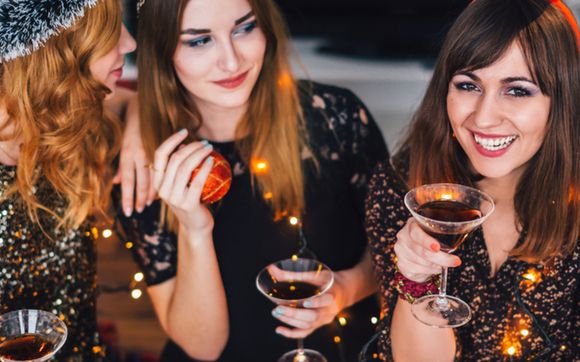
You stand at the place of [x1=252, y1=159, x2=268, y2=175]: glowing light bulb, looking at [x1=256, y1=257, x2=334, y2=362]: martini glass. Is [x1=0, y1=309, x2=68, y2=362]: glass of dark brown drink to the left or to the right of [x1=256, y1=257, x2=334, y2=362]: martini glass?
right

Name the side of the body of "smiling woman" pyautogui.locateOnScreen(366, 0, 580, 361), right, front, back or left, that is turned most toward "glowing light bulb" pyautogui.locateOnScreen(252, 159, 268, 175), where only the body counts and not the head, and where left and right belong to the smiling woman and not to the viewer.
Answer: right

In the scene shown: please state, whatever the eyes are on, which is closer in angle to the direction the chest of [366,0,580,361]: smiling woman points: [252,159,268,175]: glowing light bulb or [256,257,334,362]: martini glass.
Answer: the martini glass

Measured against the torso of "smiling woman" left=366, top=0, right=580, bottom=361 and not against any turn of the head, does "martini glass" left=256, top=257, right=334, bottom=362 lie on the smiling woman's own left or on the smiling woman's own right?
on the smiling woman's own right

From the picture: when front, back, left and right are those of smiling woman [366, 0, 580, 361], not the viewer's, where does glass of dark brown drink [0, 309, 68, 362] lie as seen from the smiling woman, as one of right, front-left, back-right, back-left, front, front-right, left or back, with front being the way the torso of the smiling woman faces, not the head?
front-right

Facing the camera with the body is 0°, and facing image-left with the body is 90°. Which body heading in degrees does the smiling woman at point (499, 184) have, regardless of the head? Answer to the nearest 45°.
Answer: approximately 0°

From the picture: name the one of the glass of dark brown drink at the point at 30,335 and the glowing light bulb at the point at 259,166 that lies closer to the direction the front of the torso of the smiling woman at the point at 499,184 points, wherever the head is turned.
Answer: the glass of dark brown drink

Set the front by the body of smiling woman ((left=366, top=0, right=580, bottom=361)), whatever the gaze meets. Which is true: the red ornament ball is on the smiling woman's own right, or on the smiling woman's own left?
on the smiling woman's own right
